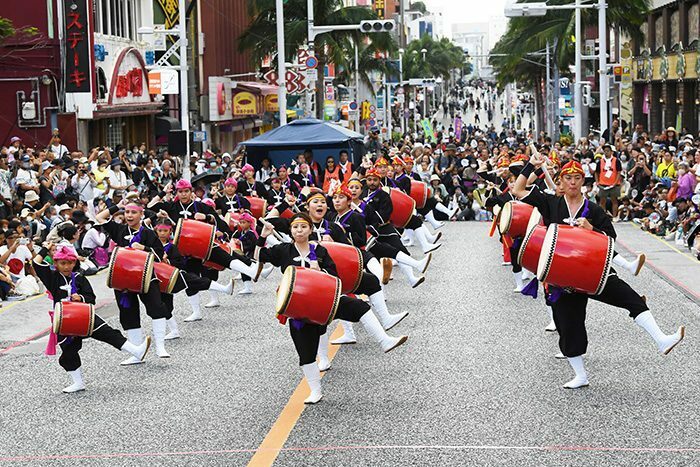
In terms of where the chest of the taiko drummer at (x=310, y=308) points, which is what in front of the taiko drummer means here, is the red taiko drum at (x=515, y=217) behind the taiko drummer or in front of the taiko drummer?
behind

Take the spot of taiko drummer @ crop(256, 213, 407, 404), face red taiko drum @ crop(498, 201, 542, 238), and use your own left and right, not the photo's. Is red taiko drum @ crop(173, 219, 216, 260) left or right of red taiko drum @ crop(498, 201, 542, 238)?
left

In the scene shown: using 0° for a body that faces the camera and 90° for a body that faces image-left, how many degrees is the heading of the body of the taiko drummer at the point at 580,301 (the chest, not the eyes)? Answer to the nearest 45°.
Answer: approximately 0°

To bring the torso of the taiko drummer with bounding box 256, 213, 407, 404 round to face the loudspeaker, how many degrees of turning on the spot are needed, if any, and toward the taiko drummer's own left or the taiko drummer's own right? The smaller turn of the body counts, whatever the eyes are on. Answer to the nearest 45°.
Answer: approximately 180°

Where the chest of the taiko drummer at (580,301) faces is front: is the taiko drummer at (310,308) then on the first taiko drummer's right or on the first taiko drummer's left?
on the first taiko drummer's right

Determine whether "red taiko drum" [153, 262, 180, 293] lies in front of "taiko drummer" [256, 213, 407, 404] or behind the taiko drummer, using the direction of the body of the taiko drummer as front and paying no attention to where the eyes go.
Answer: behind
